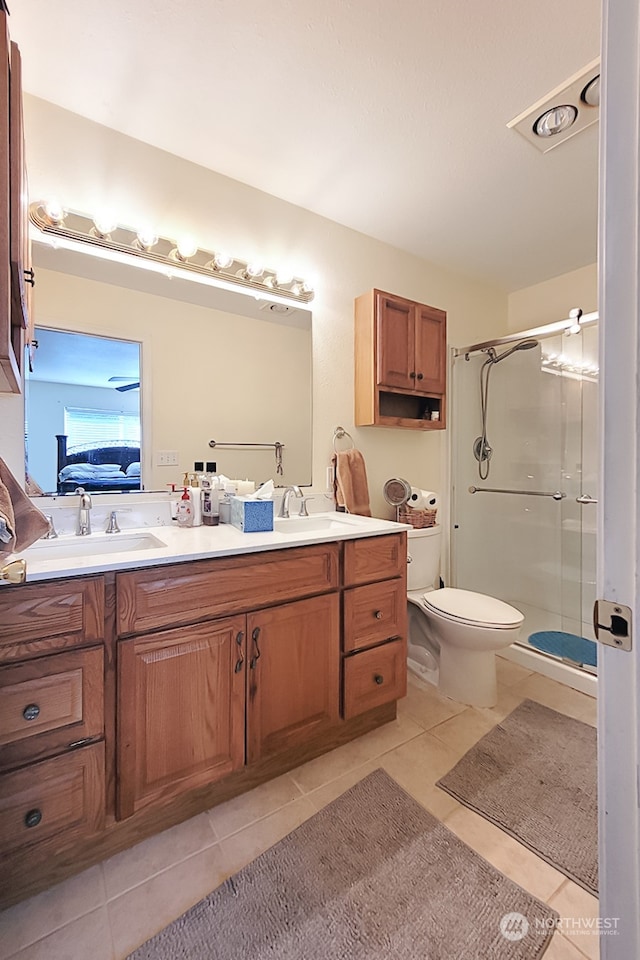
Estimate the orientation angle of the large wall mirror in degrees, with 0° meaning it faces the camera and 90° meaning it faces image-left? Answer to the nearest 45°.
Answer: approximately 315°

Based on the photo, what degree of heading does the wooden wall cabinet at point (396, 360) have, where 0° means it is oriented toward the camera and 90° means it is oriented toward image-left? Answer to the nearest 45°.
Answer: approximately 315°

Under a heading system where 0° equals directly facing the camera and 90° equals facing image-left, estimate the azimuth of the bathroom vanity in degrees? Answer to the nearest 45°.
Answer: approximately 315°

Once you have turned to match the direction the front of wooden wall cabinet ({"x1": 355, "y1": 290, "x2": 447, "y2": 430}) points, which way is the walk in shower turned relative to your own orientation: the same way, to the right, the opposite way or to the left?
to the right

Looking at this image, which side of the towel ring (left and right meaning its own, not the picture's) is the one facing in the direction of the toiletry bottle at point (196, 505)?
right

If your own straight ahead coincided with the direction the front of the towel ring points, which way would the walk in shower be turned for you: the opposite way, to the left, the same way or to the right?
to the right

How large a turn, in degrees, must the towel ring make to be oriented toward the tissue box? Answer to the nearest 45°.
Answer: approximately 90° to its right

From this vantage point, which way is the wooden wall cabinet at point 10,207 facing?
to the viewer's right

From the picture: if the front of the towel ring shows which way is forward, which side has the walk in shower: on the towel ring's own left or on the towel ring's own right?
on the towel ring's own left

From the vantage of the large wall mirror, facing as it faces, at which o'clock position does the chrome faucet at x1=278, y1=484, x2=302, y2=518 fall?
The chrome faucet is roughly at 10 o'clock from the large wall mirror.

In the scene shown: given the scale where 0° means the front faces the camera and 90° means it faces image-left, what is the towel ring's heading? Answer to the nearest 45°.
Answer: approximately 315°
